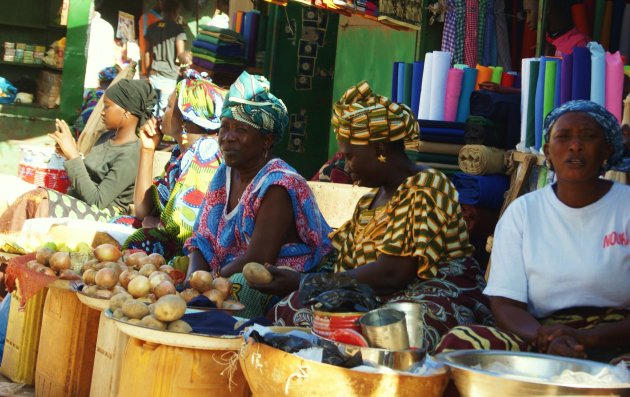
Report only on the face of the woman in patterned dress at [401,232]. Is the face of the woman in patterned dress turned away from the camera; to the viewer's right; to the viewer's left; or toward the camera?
to the viewer's left

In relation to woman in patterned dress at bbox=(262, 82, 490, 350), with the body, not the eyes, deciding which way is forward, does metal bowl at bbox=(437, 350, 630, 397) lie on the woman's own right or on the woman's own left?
on the woman's own left

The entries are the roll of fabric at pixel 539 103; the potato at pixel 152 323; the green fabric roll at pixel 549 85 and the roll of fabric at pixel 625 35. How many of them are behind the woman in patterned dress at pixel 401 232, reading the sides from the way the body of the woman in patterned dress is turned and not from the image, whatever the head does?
3

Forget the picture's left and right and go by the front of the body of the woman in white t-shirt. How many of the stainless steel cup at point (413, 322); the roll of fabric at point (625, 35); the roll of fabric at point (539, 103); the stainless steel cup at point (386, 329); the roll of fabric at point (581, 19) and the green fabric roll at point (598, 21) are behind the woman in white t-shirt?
4

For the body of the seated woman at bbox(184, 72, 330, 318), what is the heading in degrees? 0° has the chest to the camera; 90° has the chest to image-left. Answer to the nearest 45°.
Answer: approximately 45°

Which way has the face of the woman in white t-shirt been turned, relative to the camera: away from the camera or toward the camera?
toward the camera

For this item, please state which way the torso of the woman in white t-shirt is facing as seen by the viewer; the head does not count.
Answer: toward the camera
